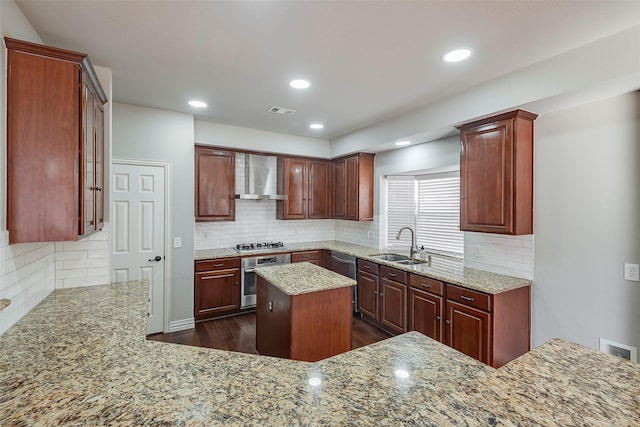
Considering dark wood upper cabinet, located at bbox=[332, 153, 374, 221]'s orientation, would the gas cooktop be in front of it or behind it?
in front

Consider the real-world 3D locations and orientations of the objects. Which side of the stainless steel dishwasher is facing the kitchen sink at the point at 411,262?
left

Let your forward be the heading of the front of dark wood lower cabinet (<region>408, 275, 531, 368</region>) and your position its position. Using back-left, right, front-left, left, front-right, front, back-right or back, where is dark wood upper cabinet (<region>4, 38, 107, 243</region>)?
front

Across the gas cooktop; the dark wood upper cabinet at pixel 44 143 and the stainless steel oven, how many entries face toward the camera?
2

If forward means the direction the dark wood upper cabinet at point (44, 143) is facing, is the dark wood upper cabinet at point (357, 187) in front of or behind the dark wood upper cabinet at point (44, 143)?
in front

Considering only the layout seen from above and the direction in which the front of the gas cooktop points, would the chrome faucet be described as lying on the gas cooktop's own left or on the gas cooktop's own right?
on the gas cooktop's own left

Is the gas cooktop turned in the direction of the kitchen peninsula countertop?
yes

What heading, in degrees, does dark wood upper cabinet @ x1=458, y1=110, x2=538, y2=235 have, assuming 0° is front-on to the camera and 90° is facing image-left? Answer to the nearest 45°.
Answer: approximately 45°

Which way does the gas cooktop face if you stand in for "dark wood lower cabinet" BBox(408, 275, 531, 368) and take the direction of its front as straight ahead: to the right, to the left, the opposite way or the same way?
to the left

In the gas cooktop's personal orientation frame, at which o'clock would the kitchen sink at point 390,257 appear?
The kitchen sink is roughly at 10 o'clock from the gas cooktop.

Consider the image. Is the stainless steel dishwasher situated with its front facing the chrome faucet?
no

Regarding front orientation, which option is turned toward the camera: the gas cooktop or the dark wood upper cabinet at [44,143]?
the gas cooktop

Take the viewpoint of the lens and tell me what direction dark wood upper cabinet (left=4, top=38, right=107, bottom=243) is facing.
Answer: facing to the right of the viewer

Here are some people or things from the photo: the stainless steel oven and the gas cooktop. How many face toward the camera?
2

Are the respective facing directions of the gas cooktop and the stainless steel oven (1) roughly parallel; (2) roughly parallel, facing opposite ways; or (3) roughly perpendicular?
roughly parallel

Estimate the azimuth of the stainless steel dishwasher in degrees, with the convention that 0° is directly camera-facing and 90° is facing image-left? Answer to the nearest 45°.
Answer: approximately 45°

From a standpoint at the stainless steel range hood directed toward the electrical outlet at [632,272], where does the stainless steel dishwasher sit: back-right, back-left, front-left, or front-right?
front-left

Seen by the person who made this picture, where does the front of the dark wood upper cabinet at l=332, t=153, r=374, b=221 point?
facing the viewer and to the left of the viewer
